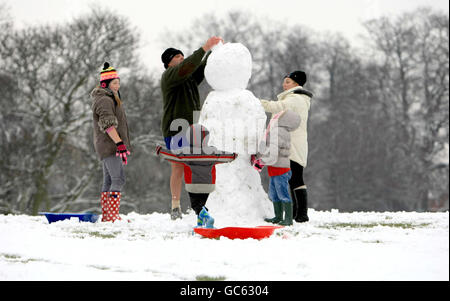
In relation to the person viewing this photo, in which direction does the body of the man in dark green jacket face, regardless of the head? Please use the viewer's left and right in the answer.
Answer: facing to the right of the viewer

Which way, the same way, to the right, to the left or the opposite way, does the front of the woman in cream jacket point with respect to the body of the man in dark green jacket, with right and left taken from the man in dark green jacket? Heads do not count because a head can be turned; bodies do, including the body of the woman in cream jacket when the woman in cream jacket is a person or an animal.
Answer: the opposite way

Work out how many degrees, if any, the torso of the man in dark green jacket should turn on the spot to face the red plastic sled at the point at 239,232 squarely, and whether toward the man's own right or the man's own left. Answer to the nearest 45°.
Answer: approximately 90° to the man's own right

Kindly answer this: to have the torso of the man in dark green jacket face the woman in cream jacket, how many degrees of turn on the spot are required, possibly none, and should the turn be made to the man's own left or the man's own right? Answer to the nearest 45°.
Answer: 0° — they already face them

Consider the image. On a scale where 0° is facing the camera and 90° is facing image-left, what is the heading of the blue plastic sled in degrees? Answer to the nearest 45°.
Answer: approximately 90°

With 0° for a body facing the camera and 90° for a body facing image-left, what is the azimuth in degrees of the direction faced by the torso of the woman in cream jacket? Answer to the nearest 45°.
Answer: approximately 90°
